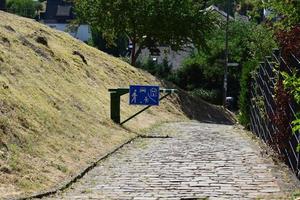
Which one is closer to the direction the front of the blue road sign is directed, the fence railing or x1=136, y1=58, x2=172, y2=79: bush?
the fence railing

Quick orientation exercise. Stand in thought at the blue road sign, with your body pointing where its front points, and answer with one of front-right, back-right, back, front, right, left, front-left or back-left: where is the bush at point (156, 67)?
back

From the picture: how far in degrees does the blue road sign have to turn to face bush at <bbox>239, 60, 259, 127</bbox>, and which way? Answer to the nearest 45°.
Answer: approximately 90° to its left

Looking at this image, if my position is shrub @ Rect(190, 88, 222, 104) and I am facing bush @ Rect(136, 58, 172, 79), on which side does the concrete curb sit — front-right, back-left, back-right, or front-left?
back-left

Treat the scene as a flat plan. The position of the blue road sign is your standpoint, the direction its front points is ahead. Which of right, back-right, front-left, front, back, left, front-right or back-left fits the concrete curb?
front

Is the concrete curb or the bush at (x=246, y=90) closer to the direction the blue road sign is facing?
the concrete curb

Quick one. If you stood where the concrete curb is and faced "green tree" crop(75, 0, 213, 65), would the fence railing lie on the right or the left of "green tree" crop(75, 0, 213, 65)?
right

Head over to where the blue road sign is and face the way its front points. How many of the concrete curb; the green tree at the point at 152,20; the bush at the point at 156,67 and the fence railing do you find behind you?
2

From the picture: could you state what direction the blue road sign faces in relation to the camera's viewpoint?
facing the viewer

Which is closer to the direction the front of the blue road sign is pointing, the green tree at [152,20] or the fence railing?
the fence railing

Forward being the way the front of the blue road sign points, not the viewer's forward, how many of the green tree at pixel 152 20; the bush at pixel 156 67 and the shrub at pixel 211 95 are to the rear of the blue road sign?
3

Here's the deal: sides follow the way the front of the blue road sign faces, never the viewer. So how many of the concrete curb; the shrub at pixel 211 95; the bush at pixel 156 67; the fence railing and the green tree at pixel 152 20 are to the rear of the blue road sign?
3

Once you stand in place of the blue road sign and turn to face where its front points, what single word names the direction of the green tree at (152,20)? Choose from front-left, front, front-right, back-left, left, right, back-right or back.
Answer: back

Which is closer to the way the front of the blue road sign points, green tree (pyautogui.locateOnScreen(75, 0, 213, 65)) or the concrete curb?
the concrete curb
